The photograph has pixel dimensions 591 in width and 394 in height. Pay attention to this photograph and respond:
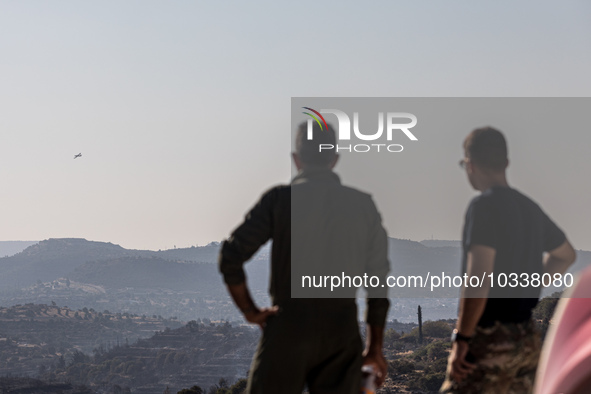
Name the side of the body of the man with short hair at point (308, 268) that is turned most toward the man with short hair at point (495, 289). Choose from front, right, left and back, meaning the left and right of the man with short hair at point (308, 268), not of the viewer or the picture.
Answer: right

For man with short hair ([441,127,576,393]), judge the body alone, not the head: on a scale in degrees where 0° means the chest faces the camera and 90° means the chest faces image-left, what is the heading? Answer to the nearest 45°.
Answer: approximately 135°

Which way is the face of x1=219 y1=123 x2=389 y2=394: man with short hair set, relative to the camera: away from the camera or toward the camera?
away from the camera

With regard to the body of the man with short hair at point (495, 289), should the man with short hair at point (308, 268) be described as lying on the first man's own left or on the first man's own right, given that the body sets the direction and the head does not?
on the first man's own left

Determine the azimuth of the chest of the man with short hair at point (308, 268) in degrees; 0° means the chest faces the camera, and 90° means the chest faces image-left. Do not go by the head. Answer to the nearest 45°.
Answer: approximately 180°
